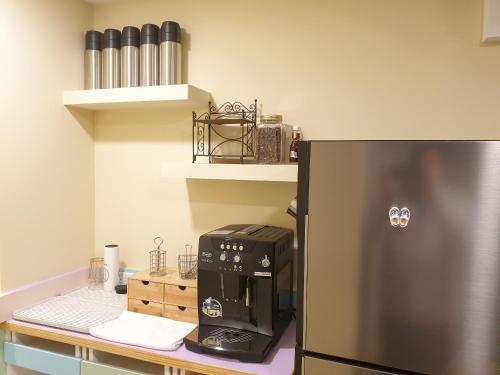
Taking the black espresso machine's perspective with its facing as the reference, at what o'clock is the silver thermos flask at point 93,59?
The silver thermos flask is roughly at 3 o'clock from the black espresso machine.

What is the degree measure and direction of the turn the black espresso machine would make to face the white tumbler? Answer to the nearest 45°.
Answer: approximately 90° to its right

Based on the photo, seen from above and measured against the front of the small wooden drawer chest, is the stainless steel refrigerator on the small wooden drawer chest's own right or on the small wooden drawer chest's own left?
on the small wooden drawer chest's own left

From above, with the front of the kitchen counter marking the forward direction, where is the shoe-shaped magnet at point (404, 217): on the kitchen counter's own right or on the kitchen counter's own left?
on the kitchen counter's own left

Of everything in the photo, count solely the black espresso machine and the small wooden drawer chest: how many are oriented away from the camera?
0

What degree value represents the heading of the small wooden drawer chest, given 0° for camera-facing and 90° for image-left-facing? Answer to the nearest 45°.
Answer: approximately 45°

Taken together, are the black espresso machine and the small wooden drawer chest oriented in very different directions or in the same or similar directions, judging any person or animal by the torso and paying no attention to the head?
same or similar directions
